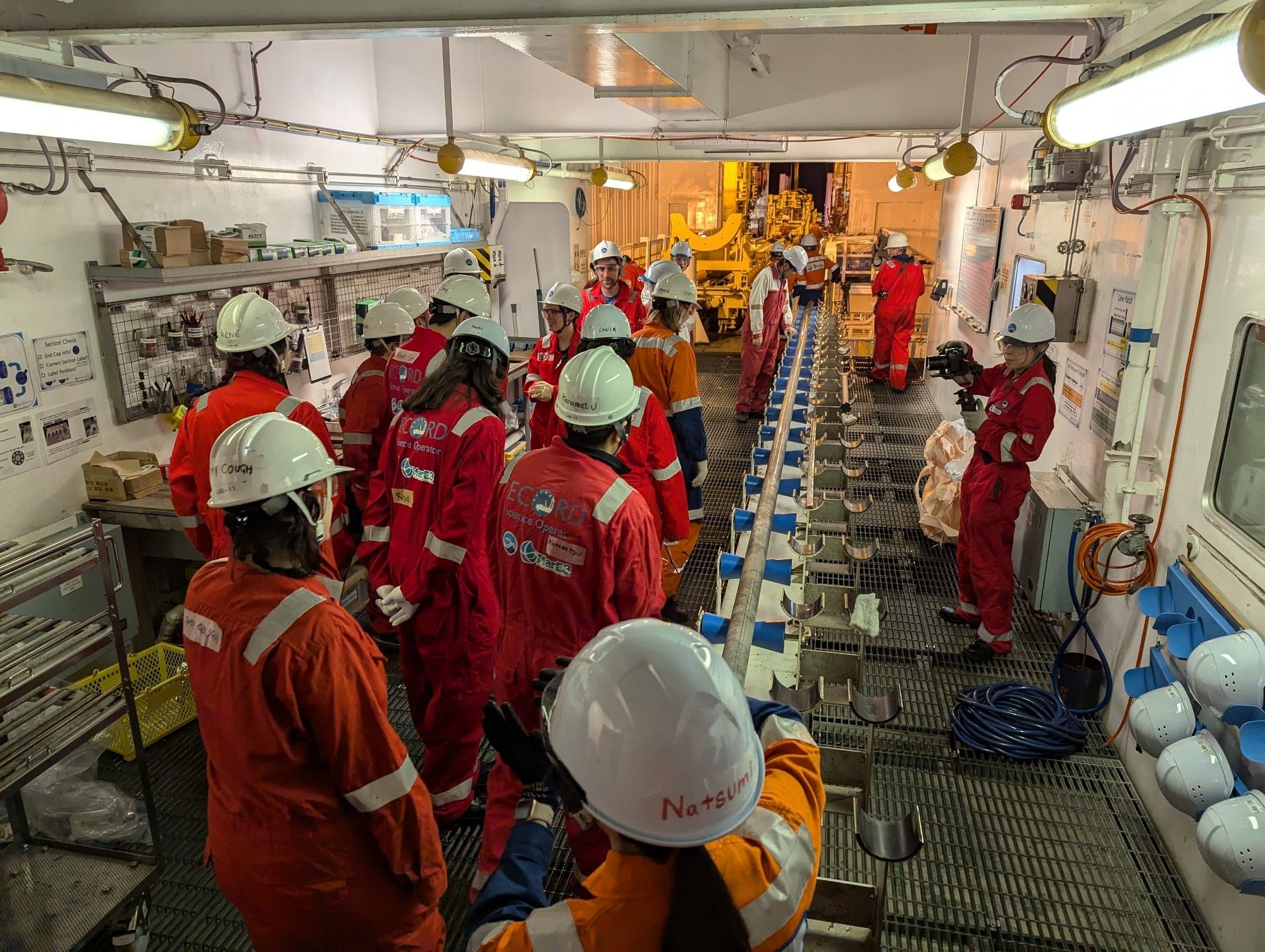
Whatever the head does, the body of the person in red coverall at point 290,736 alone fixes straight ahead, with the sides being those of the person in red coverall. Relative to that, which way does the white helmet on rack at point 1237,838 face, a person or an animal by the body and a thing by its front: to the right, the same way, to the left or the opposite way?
to the left

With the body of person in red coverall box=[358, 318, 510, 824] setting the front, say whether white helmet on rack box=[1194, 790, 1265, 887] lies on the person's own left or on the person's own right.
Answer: on the person's own right

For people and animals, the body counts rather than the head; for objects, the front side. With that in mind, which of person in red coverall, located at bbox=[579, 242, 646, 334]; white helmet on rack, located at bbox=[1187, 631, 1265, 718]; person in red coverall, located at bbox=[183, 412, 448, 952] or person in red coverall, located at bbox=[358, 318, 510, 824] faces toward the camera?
person in red coverall, located at bbox=[579, 242, 646, 334]

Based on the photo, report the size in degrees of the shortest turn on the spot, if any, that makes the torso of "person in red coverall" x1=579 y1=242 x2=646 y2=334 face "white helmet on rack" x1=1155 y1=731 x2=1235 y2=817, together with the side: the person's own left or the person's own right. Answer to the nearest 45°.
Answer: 0° — they already face it

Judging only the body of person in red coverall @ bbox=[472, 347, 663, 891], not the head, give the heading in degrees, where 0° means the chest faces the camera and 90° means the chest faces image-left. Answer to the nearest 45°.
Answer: approximately 225°

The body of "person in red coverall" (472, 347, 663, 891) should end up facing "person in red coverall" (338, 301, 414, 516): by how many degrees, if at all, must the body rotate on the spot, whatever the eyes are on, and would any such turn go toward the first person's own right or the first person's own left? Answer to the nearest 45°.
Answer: approximately 90° to the first person's own left

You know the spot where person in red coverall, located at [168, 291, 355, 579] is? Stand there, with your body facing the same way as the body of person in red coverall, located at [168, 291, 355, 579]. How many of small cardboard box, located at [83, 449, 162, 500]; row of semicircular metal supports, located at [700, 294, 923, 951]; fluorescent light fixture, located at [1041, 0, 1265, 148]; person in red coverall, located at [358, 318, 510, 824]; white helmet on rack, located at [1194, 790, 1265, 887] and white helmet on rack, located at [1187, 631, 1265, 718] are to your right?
5

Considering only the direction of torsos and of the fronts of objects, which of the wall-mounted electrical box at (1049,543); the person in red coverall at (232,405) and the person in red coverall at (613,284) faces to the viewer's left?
the wall-mounted electrical box

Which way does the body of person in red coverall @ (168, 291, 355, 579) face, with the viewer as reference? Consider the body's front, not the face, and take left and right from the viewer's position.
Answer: facing away from the viewer and to the right of the viewer

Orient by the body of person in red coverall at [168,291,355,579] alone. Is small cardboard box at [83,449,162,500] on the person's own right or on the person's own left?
on the person's own left

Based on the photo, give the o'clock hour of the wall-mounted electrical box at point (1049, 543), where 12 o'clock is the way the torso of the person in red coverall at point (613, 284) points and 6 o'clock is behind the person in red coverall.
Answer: The wall-mounted electrical box is roughly at 11 o'clock from the person in red coverall.

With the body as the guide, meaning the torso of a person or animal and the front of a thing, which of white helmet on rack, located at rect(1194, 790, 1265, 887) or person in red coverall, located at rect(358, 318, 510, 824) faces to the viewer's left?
the white helmet on rack

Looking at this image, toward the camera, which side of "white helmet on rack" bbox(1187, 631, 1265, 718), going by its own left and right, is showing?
left

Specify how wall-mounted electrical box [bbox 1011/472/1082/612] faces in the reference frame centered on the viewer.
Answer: facing to the left of the viewer

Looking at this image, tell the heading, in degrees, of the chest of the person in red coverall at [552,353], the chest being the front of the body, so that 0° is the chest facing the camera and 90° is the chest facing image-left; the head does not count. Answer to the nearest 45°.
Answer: approximately 45°

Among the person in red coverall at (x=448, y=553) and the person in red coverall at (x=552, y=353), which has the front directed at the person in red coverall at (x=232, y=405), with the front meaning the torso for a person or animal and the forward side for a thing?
the person in red coverall at (x=552, y=353)

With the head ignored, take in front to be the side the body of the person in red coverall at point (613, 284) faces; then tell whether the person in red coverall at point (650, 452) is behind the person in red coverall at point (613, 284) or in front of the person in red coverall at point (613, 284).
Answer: in front

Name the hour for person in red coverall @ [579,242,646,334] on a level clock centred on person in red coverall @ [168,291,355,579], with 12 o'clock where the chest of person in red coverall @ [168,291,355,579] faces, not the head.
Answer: person in red coverall @ [579,242,646,334] is roughly at 12 o'clock from person in red coverall @ [168,291,355,579].

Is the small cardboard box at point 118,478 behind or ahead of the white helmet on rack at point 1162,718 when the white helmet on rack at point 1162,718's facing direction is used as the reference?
ahead
